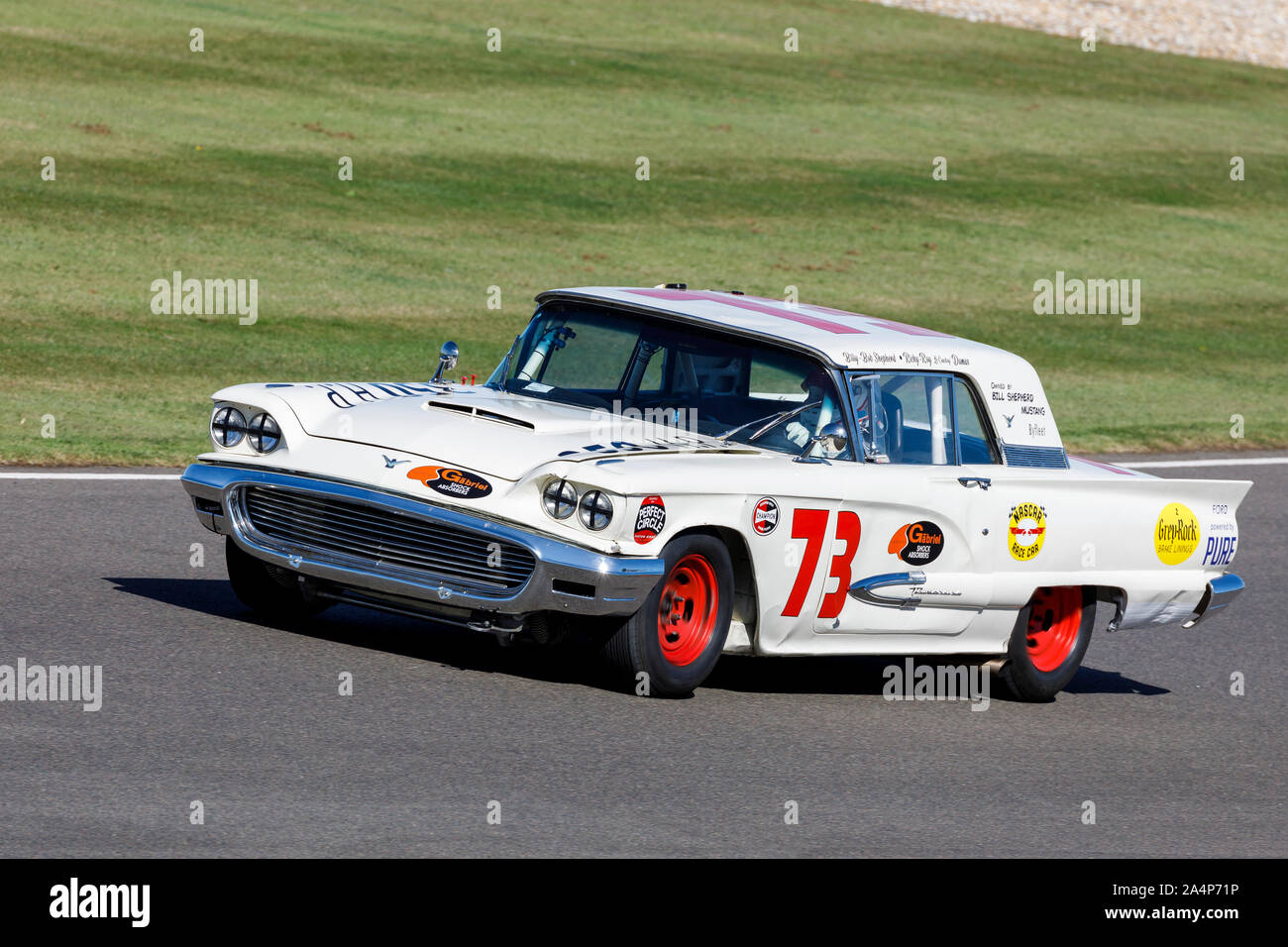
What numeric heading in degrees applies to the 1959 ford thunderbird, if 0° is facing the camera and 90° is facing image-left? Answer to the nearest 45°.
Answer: approximately 45°
